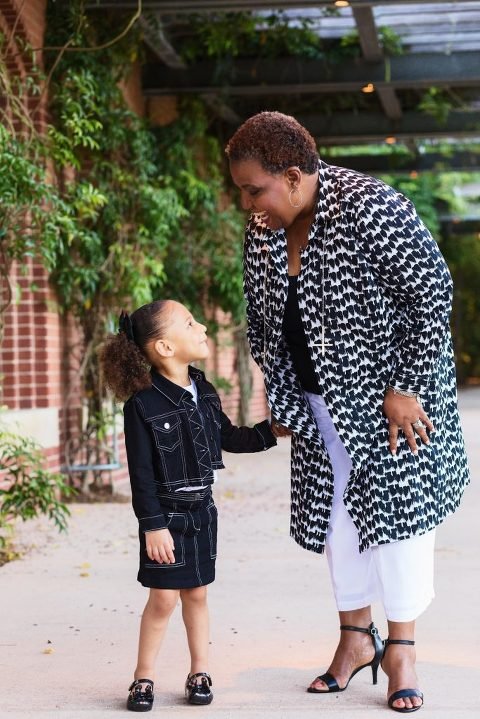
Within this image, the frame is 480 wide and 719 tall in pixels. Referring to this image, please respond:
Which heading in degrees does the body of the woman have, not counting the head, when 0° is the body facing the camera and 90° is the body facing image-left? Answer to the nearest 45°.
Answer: approximately 45°

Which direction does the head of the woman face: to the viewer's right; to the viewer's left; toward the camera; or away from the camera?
to the viewer's left

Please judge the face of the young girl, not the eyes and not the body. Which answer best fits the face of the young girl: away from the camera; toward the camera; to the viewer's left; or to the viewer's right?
to the viewer's right
